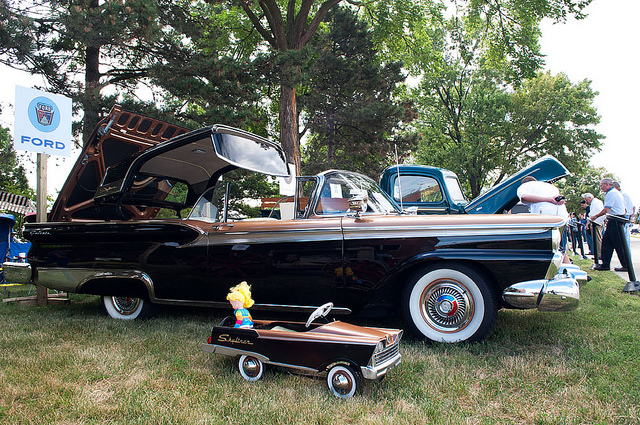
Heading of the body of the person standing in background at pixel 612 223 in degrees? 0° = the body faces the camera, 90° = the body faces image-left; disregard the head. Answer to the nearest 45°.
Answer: approximately 90°

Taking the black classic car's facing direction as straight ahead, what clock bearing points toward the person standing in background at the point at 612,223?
The person standing in background is roughly at 11 o'clock from the black classic car.

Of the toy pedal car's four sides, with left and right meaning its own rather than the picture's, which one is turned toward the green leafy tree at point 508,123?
left

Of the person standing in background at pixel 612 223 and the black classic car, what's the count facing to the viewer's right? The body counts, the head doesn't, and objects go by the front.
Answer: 1

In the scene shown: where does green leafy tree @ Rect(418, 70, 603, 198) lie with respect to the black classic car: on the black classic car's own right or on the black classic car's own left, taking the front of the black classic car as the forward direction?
on the black classic car's own left

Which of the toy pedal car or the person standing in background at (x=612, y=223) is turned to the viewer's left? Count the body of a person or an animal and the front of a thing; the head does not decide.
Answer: the person standing in background

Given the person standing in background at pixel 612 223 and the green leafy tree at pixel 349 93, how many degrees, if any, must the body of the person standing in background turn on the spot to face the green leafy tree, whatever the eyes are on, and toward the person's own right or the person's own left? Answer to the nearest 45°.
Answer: approximately 45° to the person's own right

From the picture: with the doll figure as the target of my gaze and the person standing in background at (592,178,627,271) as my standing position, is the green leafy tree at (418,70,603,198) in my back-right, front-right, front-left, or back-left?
back-right

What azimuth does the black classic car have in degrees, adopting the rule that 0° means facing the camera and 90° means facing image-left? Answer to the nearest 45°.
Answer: approximately 270°
